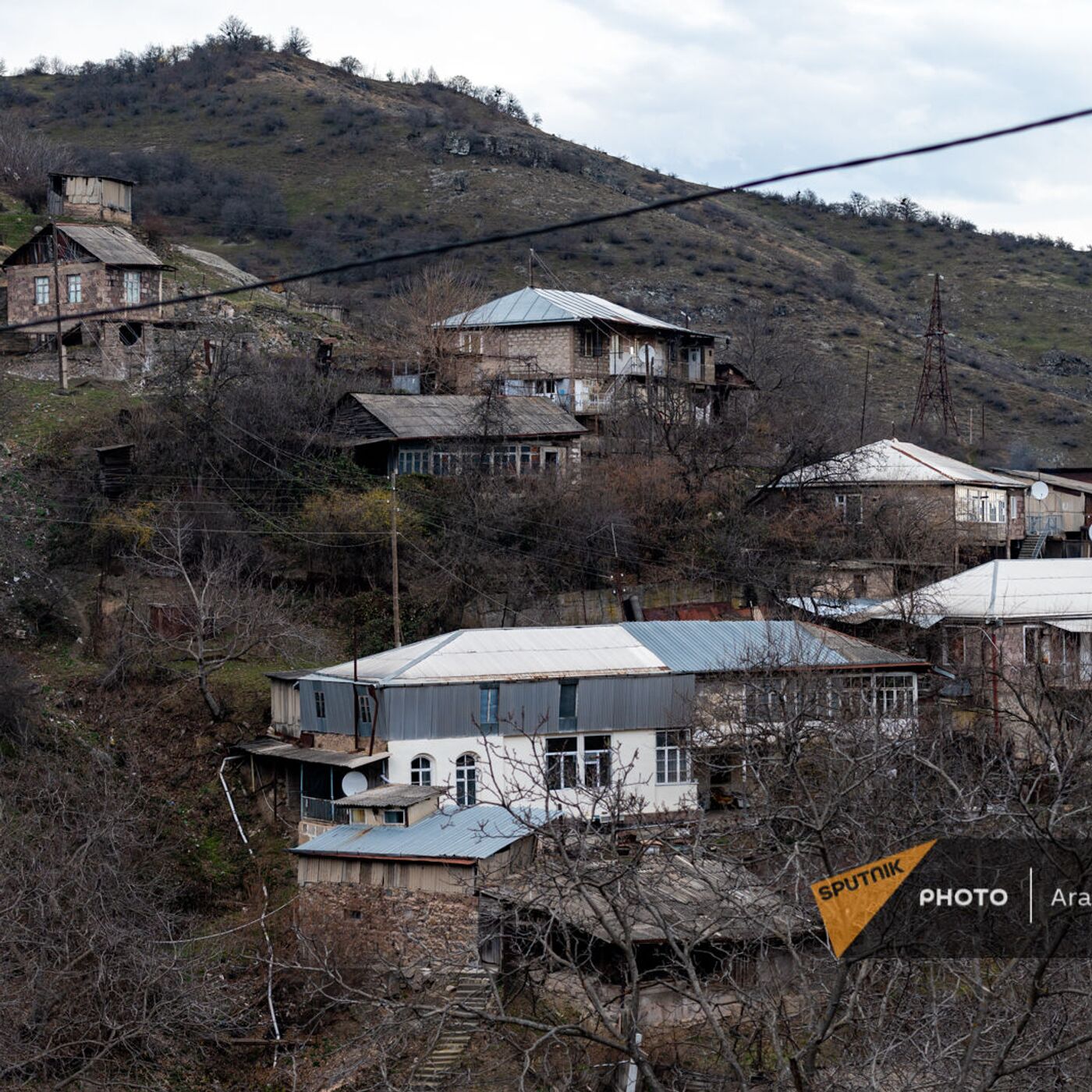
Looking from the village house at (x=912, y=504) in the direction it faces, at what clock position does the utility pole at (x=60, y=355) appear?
The utility pole is roughly at 4 o'clock from the village house.

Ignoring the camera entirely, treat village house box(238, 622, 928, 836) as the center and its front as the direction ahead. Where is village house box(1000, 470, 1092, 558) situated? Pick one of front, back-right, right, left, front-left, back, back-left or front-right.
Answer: back-left

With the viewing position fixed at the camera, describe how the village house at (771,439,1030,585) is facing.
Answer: facing the viewer and to the right of the viewer

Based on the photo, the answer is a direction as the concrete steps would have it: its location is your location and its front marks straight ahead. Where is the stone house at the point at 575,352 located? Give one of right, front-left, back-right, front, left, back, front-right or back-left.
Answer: back

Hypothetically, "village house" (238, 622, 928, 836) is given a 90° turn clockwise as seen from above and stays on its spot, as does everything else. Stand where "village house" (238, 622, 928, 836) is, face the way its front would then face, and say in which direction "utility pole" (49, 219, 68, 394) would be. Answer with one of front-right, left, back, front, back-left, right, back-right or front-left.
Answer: front-right

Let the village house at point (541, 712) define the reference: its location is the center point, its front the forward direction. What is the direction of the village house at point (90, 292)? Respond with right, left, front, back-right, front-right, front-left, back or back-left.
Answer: back-right

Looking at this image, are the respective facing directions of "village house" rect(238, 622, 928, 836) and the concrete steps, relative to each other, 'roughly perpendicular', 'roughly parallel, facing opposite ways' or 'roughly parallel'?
roughly parallel

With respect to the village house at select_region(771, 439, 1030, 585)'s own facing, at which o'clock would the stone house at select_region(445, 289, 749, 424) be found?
The stone house is roughly at 5 o'clock from the village house.

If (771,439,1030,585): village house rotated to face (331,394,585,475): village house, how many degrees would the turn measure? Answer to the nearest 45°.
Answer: approximately 90° to its right

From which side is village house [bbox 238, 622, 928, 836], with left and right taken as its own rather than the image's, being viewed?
front

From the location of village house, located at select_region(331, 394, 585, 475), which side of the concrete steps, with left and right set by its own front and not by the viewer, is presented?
back

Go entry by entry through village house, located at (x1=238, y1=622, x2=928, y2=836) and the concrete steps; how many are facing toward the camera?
2

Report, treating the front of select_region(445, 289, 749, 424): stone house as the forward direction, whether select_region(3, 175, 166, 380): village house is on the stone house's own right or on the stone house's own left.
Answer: on the stone house's own right

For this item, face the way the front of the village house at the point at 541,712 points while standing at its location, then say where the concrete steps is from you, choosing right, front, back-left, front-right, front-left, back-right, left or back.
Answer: front

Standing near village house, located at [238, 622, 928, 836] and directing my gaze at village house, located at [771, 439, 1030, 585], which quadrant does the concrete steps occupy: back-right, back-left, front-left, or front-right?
back-right
